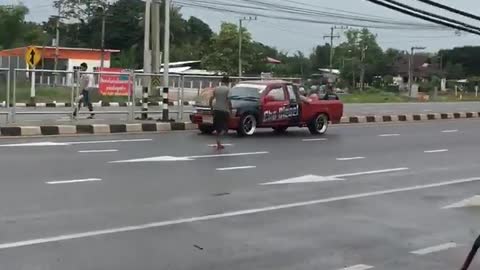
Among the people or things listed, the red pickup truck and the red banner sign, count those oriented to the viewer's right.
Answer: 0

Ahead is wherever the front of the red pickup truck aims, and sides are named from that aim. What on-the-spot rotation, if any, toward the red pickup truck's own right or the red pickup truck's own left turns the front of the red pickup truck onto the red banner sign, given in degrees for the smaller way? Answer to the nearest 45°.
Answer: approximately 45° to the red pickup truck's own right

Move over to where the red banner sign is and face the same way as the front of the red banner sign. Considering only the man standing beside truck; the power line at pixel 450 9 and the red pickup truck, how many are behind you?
0

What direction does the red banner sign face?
toward the camera

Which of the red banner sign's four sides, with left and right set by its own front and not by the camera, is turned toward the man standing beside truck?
front

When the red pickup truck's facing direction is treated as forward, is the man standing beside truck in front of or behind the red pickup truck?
in front

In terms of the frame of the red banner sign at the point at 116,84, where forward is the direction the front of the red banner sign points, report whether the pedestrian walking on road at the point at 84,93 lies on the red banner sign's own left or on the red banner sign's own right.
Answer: on the red banner sign's own right

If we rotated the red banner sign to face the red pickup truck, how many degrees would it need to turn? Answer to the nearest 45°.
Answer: approximately 45° to its left

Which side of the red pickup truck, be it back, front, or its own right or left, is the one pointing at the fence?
right

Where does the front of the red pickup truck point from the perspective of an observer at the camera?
facing the viewer and to the left of the viewer
